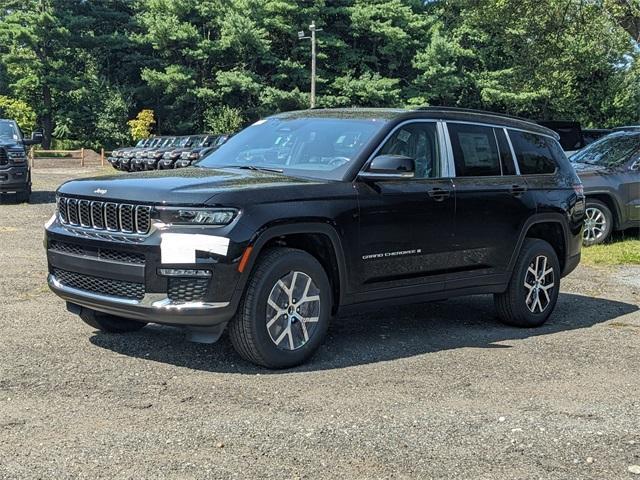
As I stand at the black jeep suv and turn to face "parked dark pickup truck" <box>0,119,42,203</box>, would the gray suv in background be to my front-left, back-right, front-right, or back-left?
front-right

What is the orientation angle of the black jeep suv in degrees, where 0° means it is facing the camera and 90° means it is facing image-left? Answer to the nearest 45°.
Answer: approximately 45°

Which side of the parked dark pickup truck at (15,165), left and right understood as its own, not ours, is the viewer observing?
front

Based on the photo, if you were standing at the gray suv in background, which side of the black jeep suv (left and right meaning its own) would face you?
back

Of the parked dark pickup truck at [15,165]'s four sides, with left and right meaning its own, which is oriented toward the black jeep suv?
front

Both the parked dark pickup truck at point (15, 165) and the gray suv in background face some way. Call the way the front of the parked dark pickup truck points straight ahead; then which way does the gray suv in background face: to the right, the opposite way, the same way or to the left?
to the right

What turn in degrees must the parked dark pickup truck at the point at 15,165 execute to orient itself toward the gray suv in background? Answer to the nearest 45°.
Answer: approximately 45° to its left

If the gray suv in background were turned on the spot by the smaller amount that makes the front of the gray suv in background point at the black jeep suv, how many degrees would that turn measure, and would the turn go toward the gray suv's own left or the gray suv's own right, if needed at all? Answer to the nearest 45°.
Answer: approximately 45° to the gray suv's own left

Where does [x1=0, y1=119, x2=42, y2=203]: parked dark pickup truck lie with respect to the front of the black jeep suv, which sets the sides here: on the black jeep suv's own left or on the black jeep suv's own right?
on the black jeep suv's own right

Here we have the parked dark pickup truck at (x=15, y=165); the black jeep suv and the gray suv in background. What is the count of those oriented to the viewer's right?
0

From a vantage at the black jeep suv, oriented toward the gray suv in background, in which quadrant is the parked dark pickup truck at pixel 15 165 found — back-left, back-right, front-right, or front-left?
front-left

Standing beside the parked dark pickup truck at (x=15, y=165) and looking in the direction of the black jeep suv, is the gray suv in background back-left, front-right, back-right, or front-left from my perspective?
front-left

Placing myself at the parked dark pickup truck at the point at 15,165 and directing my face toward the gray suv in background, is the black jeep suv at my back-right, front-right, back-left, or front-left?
front-right
